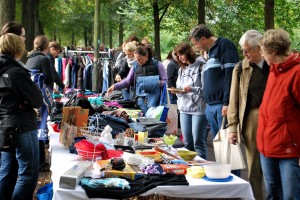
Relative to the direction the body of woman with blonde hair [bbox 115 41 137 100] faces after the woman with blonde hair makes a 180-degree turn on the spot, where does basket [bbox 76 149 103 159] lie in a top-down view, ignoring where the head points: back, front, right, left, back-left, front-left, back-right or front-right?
back-right

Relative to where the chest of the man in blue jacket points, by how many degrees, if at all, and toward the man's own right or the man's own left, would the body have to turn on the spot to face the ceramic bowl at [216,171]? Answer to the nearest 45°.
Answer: approximately 45° to the man's own left

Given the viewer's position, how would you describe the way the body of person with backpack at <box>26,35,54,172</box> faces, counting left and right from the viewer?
facing away from the viewer and to the right of the viewer

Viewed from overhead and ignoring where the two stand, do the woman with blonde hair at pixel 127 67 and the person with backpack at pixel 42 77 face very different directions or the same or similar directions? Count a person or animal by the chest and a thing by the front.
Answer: very different directions

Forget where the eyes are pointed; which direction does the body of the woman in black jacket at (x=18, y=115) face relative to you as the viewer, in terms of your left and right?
facing away from the viewer and to the right of the viewer

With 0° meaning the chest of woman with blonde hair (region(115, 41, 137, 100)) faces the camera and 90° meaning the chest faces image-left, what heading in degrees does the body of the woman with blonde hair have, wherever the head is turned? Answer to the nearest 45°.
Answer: approximately 45°

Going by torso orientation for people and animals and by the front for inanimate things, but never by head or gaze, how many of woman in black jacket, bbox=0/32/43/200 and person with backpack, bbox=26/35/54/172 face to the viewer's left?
0

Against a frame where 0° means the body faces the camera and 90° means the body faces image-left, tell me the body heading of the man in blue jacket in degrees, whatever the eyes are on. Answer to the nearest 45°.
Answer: approximately 45°

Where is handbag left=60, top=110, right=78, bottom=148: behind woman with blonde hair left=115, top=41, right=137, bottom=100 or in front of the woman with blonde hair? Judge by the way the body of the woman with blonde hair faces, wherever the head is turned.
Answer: in front

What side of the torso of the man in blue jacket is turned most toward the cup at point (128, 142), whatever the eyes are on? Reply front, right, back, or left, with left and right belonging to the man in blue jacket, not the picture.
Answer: front

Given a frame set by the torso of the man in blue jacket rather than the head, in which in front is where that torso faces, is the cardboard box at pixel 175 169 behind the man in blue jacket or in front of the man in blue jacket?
in front
